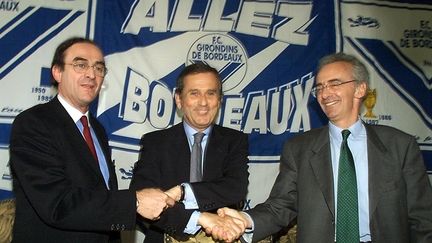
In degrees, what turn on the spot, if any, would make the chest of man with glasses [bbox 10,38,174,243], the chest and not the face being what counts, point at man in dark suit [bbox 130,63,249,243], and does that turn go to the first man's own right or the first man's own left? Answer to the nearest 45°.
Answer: approximately 90° to the first man's own left

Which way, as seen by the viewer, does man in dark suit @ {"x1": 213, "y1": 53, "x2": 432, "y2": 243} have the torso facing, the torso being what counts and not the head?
toward the camera

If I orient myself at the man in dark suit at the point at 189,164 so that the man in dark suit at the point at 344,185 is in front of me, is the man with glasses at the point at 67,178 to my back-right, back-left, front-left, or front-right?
back-right

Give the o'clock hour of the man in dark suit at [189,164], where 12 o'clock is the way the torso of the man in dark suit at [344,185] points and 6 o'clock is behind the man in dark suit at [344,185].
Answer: the man in dark suit at [189,164] is roughly at 3 o'clock from the man in dark suit at [344,185].

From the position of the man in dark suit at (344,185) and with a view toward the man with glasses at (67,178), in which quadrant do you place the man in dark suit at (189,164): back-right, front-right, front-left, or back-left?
front-right

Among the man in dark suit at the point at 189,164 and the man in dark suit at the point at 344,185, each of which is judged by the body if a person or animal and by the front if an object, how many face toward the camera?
2

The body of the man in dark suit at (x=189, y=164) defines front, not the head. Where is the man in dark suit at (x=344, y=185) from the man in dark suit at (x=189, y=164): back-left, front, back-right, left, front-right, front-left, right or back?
left

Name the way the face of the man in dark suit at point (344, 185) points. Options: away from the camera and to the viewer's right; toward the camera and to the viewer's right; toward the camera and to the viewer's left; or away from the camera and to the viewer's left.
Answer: toward the camera and to the viewer's left

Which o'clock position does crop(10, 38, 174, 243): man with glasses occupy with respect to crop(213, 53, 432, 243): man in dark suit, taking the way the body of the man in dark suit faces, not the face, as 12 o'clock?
The man with glasses is roughly at 2 o'clock from the man in dark suit.

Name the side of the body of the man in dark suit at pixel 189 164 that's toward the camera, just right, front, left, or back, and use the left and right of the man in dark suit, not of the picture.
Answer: front

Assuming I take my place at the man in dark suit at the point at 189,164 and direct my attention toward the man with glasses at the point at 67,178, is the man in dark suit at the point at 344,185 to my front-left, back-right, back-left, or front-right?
back-left
